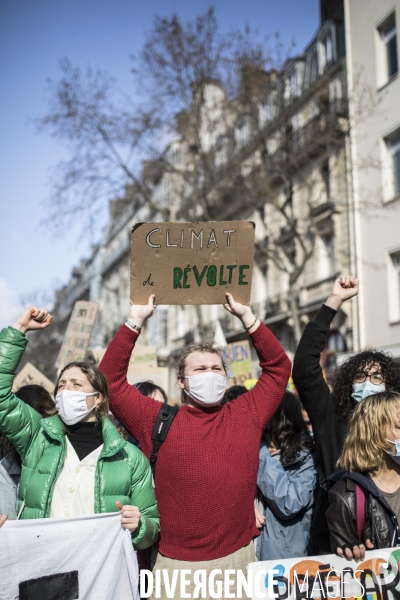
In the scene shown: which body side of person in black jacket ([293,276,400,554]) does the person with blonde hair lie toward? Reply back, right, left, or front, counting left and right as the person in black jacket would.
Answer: front

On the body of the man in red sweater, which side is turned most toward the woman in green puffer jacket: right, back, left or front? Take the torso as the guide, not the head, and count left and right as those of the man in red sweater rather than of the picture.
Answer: right

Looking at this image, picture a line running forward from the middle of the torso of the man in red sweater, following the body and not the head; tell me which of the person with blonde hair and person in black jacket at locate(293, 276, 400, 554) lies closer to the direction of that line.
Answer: the person with blonde hair

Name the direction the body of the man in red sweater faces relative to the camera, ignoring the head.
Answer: toward the camera

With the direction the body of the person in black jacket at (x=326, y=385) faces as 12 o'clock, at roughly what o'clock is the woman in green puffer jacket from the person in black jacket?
The woman in green puffer jacket is roughly at 2 o'clock from the person in black jacket.

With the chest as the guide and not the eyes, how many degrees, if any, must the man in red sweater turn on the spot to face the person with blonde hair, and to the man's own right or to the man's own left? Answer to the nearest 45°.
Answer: approximately 90° to the man's own left

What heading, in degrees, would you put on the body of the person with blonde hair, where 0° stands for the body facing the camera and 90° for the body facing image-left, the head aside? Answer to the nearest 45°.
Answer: approximately 315°

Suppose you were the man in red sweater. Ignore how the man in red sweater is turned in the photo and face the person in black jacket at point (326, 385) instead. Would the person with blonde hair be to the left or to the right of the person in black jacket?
right

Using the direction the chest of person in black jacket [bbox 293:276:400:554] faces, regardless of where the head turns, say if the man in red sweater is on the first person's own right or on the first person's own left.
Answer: on the first person's own right

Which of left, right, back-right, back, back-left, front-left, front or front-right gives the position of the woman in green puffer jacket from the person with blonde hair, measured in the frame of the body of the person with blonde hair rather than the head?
back-right

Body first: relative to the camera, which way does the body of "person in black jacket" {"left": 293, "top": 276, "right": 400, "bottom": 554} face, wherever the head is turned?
toward the camera

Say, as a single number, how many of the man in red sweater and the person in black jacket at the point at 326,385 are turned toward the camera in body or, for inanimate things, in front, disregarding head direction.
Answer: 2
